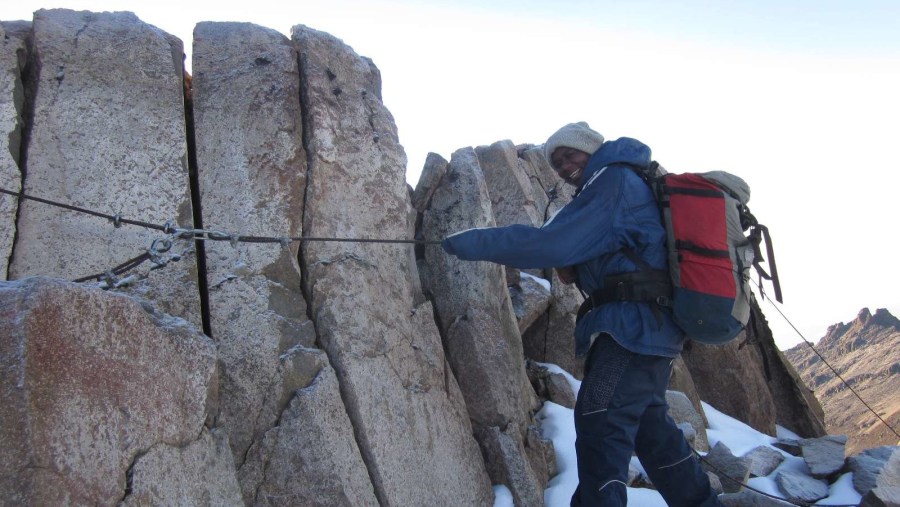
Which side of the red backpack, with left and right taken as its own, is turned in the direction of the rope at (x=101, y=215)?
back

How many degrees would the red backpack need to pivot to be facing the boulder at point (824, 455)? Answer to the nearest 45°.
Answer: approximately 45° to its left

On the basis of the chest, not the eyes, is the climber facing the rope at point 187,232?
yes

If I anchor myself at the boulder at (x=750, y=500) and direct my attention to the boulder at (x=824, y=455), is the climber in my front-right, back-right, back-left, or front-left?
back-left

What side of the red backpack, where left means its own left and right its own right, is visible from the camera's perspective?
right

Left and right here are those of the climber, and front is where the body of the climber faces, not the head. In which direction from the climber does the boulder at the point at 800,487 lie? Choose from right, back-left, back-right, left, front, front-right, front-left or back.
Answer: back-right

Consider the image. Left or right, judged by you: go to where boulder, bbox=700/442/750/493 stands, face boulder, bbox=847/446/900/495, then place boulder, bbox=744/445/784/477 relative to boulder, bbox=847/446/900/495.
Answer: left

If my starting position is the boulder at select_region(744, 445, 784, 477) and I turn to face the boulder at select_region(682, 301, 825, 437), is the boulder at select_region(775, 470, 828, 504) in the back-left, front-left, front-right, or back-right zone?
back-right

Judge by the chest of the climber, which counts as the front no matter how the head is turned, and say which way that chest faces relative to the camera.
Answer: to the viewer's left
